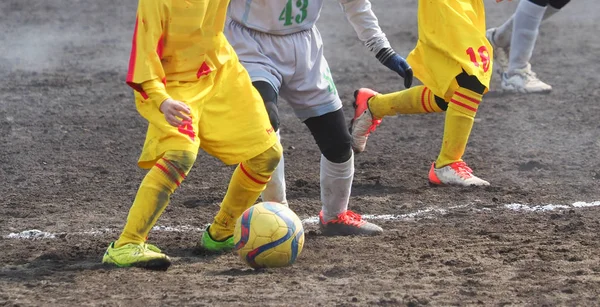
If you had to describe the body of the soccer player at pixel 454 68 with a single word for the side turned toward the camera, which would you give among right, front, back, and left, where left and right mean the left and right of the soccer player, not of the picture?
right

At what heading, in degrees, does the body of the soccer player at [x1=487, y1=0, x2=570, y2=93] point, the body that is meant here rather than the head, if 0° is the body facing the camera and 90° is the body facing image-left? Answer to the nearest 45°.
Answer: approximately 270°

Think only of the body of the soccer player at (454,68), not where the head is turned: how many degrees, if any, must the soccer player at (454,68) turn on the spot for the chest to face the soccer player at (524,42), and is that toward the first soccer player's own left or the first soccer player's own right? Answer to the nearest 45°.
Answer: approximately 90° to the first soccer player's own left

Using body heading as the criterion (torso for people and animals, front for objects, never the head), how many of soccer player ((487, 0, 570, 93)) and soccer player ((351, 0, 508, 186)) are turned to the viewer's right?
2
